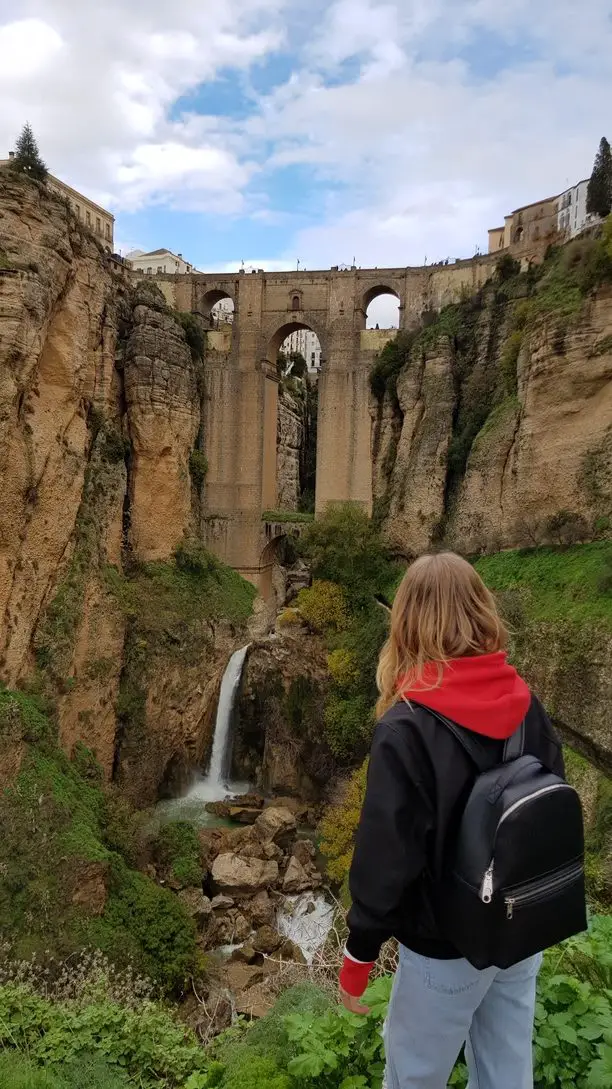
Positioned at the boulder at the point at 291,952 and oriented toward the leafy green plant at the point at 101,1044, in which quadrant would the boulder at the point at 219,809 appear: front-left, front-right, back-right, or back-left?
back-right

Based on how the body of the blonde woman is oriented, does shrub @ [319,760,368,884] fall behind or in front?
in front

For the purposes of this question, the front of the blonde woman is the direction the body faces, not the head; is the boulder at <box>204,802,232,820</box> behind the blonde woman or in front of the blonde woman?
in front

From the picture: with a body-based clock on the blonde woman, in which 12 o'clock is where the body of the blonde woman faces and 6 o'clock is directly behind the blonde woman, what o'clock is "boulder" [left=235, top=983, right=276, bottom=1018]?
The boulder is roughly at 1 o'clock from the blonde woman.

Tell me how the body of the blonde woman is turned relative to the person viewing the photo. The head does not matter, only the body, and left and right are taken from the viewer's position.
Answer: facing away from the viewer and to the left of the viewer

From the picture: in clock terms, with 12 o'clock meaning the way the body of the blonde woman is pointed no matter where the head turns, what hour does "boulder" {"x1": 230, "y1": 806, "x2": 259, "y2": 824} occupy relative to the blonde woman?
The boulder is roughly at 1 o'clock from the blonde woman.

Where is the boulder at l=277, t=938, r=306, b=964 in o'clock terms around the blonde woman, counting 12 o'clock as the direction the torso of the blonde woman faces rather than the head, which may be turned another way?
The boulder is roughly at 1 o'clock from the blonde woman.

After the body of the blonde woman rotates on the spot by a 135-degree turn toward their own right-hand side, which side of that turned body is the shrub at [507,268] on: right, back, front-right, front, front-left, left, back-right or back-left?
left

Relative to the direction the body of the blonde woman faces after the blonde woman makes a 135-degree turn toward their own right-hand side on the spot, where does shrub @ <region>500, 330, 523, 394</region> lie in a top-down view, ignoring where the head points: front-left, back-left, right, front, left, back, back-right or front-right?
left

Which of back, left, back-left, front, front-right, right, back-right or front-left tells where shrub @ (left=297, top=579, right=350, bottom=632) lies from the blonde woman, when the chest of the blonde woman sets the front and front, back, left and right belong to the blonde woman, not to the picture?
front-right

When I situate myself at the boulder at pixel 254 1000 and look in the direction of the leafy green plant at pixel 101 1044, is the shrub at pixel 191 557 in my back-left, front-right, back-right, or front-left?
back-right

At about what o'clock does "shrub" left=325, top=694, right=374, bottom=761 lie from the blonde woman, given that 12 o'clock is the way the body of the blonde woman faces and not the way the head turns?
The shrub is roughly at 1 o'clock from the blonde woman.

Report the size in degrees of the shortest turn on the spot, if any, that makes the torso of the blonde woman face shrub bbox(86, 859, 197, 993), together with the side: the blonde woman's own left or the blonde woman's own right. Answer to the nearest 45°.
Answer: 0° — they already face it

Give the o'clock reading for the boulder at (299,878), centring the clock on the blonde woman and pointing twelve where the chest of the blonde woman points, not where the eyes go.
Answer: The boulder is roughly at 1 o'clock from the blonde woman.

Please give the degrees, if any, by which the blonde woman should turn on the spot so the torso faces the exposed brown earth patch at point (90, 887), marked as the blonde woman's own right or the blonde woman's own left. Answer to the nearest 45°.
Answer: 0° — they already face it
